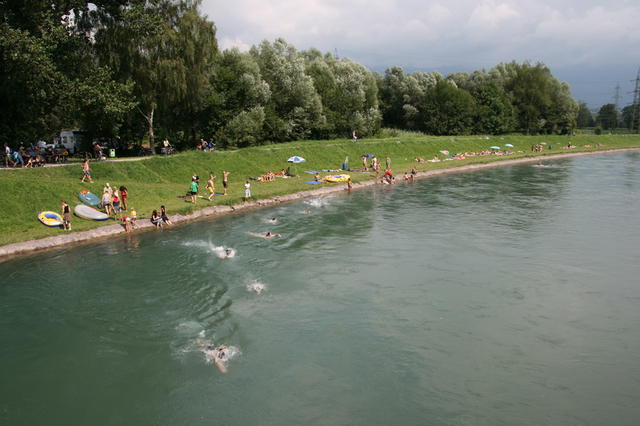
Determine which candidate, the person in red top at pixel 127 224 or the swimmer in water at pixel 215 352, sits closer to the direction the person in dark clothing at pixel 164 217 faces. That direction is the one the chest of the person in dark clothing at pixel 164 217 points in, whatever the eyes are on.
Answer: the swimmer in water

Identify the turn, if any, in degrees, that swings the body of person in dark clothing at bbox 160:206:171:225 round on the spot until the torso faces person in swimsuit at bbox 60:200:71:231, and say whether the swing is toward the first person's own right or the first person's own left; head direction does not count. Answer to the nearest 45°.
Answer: approximately 135° to the first person's own right

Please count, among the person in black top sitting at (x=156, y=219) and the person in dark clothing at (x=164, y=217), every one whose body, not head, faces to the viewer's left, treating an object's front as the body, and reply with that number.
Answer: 0

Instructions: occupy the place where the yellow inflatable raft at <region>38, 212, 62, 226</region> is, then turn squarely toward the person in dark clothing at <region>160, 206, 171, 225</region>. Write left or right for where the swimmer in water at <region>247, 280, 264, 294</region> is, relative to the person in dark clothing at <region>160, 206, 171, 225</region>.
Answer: right

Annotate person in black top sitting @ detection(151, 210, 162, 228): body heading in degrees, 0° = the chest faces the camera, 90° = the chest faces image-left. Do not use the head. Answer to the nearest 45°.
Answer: approximately 315°

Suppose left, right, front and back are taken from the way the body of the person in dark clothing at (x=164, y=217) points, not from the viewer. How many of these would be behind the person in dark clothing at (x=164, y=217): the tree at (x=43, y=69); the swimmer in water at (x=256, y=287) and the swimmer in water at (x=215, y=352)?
1

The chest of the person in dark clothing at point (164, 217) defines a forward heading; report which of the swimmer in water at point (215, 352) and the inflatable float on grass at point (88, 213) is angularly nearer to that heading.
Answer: the swimmer in water

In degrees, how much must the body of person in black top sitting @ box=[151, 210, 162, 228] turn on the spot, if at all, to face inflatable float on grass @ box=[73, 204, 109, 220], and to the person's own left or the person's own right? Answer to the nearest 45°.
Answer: approximately 135° to the person's own right

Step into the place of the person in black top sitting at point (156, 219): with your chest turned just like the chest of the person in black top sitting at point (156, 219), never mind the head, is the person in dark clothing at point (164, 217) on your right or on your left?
on your left

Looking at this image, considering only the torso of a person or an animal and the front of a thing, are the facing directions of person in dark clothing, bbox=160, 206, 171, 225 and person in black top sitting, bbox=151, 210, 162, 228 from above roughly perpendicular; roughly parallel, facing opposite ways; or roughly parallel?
roughly parallel

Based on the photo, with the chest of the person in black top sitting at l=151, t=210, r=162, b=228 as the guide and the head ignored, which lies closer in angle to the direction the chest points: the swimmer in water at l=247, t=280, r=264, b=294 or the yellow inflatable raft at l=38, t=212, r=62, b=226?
the swimmer in water

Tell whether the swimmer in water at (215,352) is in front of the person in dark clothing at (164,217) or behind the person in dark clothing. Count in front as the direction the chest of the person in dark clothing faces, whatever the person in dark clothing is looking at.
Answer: in front

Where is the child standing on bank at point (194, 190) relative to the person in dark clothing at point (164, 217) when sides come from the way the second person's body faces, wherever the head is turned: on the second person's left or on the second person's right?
on the second person's left

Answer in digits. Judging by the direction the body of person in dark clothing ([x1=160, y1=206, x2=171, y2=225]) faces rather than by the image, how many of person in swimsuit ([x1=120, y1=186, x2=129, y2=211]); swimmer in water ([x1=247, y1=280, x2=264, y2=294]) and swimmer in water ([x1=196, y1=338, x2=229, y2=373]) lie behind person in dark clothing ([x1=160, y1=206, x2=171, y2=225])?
1

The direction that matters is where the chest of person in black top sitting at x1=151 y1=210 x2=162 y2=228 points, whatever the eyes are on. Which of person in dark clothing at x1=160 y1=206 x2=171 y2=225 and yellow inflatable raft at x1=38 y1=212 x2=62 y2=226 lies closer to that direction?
the person in dark clothing

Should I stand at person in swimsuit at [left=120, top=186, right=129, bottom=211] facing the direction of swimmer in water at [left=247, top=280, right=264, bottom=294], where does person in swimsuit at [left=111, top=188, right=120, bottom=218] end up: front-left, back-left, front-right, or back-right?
front-right

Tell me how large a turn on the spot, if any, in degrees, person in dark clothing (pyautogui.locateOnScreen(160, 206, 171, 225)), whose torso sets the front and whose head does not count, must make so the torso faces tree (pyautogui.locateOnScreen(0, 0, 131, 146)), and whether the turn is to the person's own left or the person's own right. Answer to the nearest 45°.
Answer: approximately 180°

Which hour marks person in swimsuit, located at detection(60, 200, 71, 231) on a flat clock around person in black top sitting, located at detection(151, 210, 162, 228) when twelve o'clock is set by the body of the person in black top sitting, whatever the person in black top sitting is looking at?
The person in swimsuit is roughly at 4 o'clock from the person in black top sitting.
